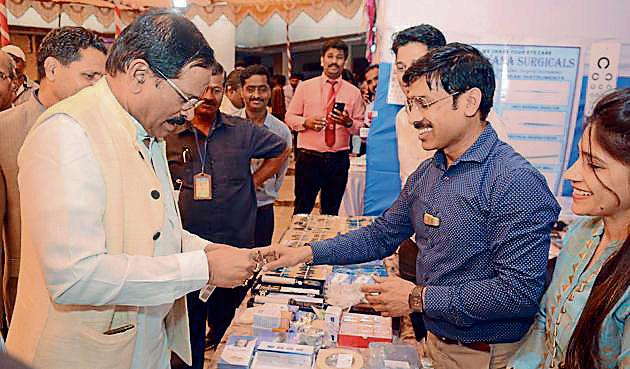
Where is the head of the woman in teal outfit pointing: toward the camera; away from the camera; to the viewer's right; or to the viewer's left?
to the viewer's left

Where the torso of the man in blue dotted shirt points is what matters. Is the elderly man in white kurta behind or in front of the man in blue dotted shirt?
in front

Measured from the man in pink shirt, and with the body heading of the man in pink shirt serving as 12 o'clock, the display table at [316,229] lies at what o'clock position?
The display table is roughly at 12 o'clock from the man in pink shirt.

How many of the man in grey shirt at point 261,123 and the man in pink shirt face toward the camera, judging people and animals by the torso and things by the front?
2

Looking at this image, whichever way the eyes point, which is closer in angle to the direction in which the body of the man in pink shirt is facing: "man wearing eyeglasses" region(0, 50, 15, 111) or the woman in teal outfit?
the woman in teal outfit

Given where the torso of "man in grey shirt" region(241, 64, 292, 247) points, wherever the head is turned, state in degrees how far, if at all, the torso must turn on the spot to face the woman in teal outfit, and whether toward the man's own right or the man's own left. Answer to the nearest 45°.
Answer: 0° — they already face them

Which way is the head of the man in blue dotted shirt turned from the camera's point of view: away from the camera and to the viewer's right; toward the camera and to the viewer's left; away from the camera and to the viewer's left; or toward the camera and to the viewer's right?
toward the camera and to the viewer's left

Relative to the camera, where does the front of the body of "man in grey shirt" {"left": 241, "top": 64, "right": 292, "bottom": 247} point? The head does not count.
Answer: toward the camera

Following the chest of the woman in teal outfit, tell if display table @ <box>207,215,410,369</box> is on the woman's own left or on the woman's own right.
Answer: on the woman's own right

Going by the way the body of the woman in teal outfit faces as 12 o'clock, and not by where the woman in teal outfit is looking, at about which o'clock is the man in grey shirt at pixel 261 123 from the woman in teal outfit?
The man in grey shirt is roughly at 3 o'clock from the woman in teal outfit.

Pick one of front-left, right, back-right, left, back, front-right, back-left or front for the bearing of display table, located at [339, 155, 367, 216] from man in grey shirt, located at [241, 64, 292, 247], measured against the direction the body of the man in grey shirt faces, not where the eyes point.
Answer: back-left

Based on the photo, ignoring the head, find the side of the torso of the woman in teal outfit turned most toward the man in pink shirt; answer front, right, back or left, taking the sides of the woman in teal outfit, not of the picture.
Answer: right

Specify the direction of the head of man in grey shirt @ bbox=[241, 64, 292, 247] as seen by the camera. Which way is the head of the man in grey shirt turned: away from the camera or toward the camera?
toward the camera

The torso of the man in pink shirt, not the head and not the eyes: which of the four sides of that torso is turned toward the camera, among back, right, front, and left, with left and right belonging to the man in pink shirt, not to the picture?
front

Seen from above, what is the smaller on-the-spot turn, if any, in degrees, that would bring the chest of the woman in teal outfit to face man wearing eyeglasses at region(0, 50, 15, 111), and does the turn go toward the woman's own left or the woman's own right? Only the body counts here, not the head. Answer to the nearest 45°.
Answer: approximately 45° to the woman's own right

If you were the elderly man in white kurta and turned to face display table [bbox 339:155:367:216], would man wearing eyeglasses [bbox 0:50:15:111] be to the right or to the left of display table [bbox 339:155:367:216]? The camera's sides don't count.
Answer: left
